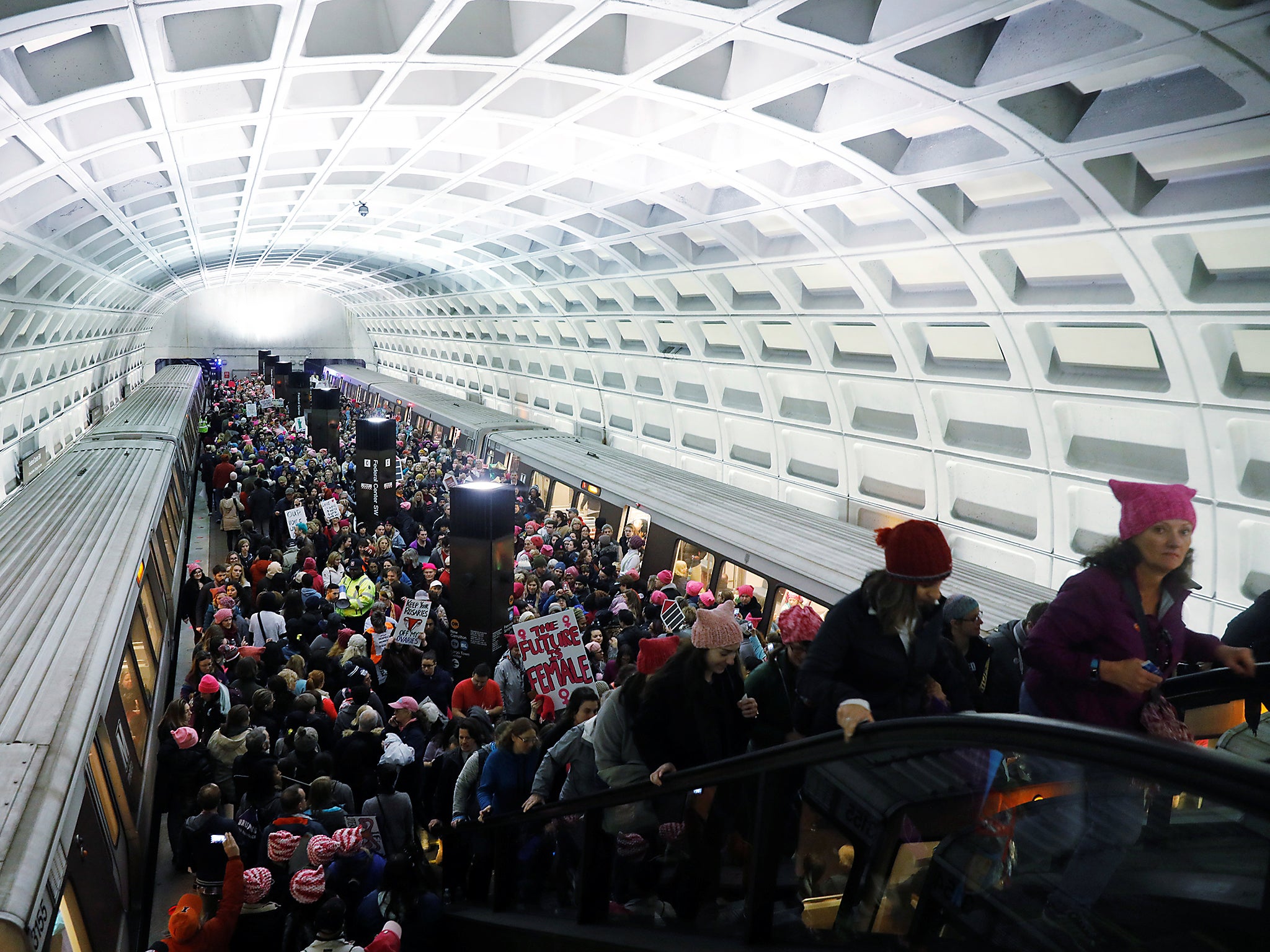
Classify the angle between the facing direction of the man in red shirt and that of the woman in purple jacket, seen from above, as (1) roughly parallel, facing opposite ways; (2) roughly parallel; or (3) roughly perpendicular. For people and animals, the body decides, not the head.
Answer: roughly parallel

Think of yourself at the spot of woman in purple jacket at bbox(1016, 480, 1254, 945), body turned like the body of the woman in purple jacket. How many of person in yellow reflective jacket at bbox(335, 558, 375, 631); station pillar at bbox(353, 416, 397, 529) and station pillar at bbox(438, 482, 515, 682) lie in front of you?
0

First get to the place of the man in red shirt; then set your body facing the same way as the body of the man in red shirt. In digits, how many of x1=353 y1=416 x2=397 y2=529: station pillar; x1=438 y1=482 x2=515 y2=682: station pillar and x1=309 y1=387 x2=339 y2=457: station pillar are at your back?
3

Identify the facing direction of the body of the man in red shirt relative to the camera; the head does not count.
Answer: toward the camera

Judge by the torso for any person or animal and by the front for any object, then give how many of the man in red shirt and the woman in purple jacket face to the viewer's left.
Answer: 0

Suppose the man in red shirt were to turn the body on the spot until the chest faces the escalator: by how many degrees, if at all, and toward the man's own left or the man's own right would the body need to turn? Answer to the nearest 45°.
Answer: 0° — they already face it

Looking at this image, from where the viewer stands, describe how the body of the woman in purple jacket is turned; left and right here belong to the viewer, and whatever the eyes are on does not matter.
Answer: facing the viewer and to the right of the viewer

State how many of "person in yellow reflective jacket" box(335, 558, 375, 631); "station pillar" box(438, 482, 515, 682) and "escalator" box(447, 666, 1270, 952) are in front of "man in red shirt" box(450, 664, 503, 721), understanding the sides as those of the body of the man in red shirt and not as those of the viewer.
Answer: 1

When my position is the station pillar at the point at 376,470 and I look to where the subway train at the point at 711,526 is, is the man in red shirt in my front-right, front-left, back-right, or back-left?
front-right

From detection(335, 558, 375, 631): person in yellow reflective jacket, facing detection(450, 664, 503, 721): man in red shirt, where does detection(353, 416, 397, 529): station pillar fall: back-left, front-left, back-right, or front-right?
back-left

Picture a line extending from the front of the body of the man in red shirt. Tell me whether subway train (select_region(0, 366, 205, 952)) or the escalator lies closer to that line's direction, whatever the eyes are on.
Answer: the escalator

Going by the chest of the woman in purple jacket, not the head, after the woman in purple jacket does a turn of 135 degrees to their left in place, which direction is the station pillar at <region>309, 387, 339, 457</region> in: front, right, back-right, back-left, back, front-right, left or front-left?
front-left

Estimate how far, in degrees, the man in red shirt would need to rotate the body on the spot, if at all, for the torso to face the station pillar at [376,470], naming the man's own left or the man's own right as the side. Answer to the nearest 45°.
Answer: approximately 180°
